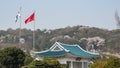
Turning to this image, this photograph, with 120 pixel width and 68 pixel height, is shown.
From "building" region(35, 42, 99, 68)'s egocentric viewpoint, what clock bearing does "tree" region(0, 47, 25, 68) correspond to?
The tree is roughly at 4 o'clock from the building.

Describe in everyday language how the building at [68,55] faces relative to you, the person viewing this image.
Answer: facing the viewer and to the right of the viewer
